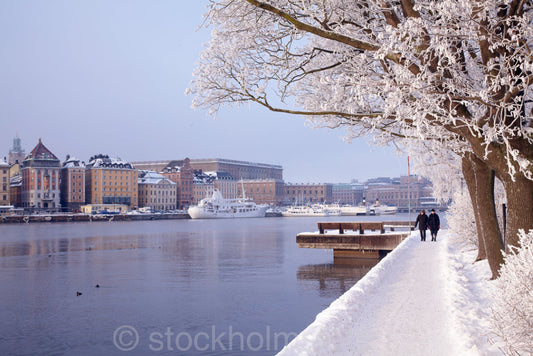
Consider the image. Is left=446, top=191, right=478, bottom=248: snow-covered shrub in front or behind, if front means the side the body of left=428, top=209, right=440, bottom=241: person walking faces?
in front

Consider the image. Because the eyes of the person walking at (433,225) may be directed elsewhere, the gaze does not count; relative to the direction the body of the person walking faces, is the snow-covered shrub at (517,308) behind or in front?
in front

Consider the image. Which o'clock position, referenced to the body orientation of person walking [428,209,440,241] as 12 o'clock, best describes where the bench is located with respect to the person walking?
The bench is roughly at 4 o'clock from the person walking.
